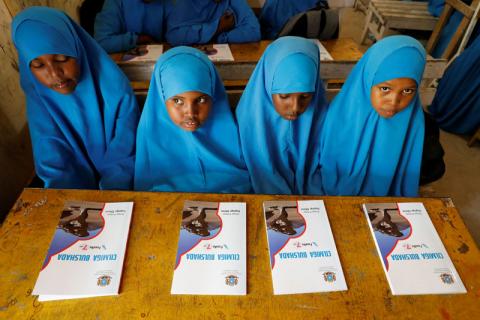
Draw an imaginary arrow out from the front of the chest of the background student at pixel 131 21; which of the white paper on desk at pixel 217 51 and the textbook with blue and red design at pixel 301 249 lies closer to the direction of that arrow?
the textbook with blue and red design

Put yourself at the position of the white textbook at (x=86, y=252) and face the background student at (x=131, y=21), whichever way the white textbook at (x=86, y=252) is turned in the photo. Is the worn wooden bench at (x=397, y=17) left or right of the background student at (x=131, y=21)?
right

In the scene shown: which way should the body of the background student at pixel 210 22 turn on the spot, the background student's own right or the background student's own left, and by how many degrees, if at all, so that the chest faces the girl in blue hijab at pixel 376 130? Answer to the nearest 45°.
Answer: approximately 45° to the background student's own left

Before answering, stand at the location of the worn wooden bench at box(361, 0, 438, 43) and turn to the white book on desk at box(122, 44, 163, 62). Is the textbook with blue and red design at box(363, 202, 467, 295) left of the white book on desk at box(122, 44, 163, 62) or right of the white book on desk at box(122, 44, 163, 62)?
left

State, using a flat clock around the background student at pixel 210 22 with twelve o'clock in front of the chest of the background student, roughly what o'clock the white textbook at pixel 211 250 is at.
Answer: The white textbook is roughly at 12 o'clock from the background student.

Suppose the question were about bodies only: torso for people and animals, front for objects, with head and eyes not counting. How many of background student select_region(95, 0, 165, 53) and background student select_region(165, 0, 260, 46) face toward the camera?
2

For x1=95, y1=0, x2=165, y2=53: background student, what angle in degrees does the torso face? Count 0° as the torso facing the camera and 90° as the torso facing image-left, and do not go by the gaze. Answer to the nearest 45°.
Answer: approximately 0°
